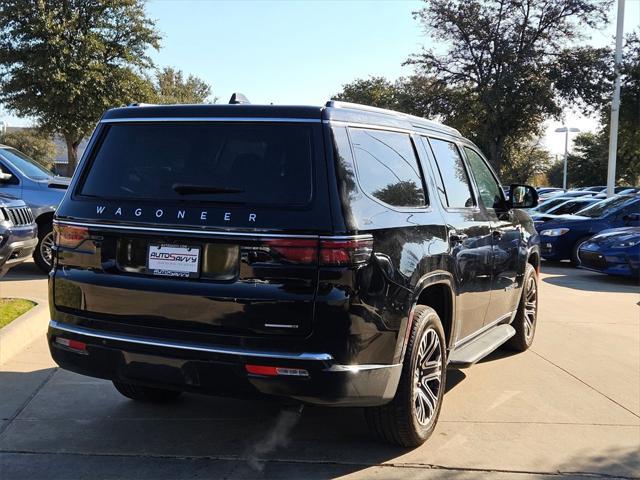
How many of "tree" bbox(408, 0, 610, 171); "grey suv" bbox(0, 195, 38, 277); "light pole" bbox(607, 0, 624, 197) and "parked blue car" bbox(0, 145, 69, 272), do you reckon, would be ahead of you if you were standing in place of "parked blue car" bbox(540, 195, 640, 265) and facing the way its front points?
2

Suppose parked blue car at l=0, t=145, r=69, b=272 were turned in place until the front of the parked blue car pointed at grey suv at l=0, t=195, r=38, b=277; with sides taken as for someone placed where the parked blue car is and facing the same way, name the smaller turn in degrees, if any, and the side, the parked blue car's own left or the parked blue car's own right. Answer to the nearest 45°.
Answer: approximately 45° to the parked blue car's own right

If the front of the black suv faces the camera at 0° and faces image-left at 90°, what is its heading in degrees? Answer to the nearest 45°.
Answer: approximately 225°

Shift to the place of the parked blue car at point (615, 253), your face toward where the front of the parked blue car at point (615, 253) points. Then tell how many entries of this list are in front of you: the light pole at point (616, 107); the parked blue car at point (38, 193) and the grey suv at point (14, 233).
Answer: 2

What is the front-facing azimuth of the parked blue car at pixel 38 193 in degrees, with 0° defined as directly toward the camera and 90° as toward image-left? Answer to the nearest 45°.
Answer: approximately 315°

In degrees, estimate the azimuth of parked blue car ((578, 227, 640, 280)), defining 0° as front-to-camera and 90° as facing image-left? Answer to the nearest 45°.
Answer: approximately 45°
